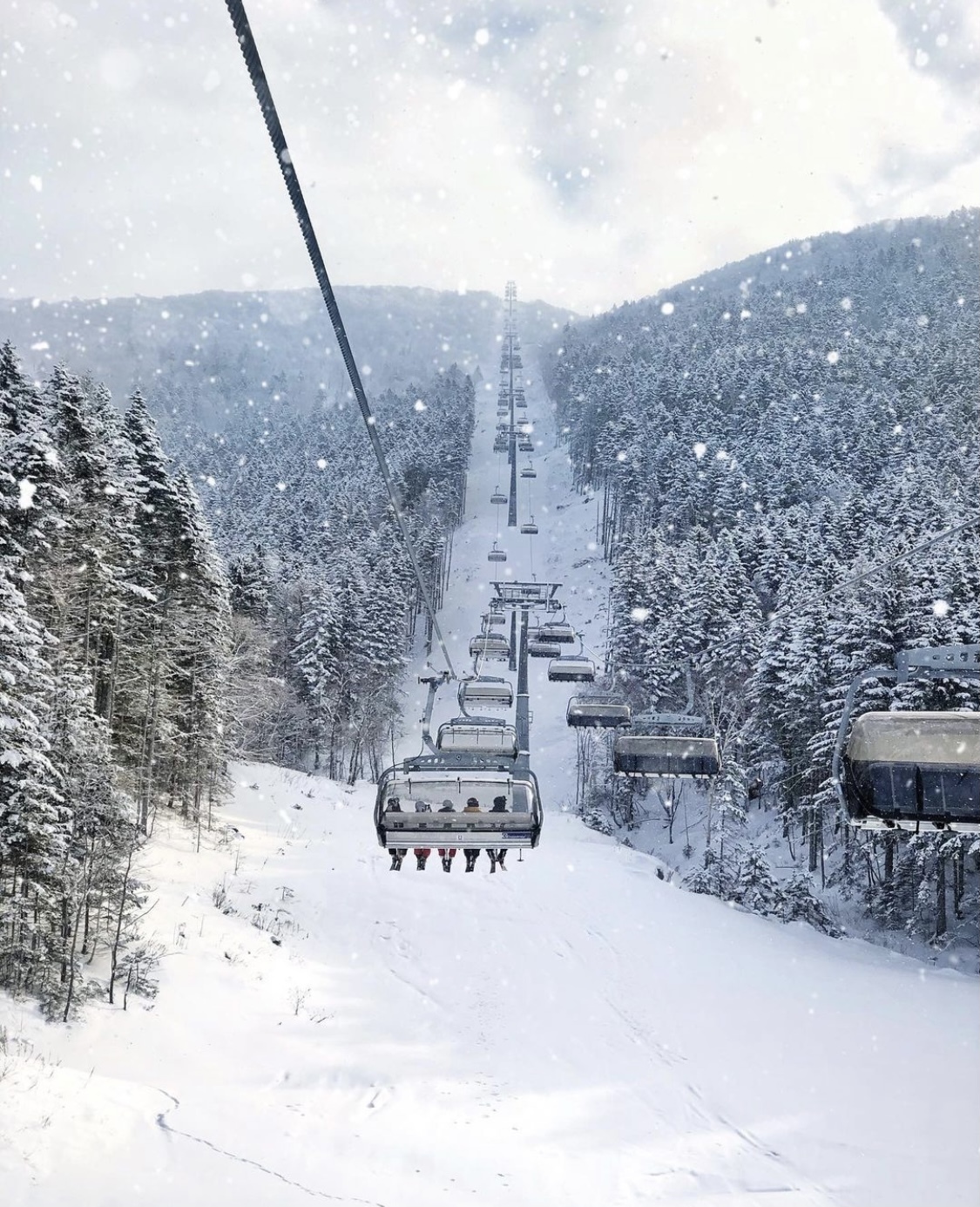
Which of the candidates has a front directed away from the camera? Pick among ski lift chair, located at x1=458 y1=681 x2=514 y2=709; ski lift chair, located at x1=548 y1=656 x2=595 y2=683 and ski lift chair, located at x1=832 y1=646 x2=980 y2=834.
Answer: ski lift chair, located at x1=458 y1=681 x2=514 y2=709

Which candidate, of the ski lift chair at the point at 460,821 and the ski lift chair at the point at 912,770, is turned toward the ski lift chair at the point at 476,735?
the ski lift chair at the point at 460,821

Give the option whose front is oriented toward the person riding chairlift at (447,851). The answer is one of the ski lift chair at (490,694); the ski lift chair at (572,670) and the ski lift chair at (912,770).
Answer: the ski lift chair at (572,670)

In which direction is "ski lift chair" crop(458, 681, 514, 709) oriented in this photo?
away from the camera

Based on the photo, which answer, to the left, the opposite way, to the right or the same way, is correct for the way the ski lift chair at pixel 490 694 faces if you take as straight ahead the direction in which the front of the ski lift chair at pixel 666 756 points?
the opposite way

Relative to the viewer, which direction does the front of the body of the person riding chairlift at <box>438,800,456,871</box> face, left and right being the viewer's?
facing away from the viewer

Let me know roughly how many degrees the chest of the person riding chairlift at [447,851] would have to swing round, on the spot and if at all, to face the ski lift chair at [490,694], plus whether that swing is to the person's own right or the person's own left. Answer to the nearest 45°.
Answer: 0° — they already face it

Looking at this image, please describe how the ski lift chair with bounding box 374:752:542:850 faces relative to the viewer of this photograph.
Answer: facing away from the viewer
